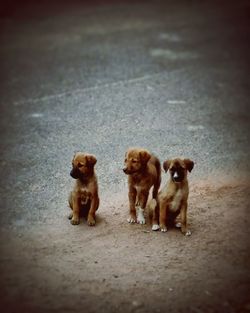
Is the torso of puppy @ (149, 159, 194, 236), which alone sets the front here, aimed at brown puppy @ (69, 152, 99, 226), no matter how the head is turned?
no

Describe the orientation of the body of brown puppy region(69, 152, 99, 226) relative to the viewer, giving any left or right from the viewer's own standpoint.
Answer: facing the viewer

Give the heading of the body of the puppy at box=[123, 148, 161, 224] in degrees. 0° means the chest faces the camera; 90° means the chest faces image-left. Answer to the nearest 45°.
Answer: approximately 45°

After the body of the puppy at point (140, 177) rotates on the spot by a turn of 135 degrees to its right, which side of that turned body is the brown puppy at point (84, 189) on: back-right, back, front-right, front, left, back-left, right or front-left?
left

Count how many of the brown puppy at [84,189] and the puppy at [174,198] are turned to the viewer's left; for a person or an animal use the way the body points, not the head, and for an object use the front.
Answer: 0

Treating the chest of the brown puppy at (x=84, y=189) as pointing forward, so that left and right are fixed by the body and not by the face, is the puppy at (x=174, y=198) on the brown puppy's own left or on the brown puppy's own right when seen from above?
on the brown puppy's own left

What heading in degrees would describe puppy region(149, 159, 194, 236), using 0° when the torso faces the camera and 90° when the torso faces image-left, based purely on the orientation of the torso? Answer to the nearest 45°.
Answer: approximately 315°
